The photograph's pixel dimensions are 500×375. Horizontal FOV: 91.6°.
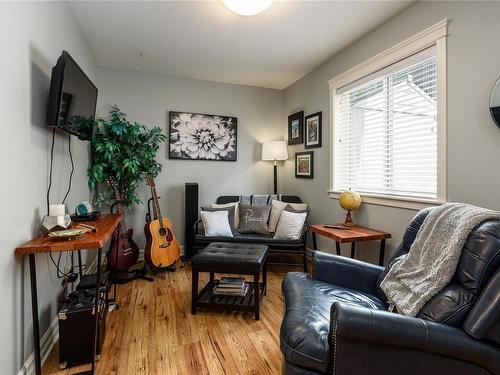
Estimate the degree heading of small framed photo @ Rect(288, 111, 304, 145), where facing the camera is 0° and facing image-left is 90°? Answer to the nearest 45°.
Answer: approximately 45°

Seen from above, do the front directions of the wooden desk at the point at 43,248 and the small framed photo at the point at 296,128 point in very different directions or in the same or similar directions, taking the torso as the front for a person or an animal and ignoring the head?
very different directions

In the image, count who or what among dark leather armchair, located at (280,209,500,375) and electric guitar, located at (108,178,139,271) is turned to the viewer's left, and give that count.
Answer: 1

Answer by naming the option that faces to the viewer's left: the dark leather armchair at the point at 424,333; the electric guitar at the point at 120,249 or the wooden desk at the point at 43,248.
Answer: the dark leather armchair

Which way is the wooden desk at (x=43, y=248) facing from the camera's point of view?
to the viewer's right

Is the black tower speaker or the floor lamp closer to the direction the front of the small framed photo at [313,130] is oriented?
the black tower speaker

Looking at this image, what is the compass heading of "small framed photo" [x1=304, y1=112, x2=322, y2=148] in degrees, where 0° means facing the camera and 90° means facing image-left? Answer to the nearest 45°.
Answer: approximately 45°

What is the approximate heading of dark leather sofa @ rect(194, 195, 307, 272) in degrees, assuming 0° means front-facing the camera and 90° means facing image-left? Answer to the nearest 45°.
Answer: approximately 0°
